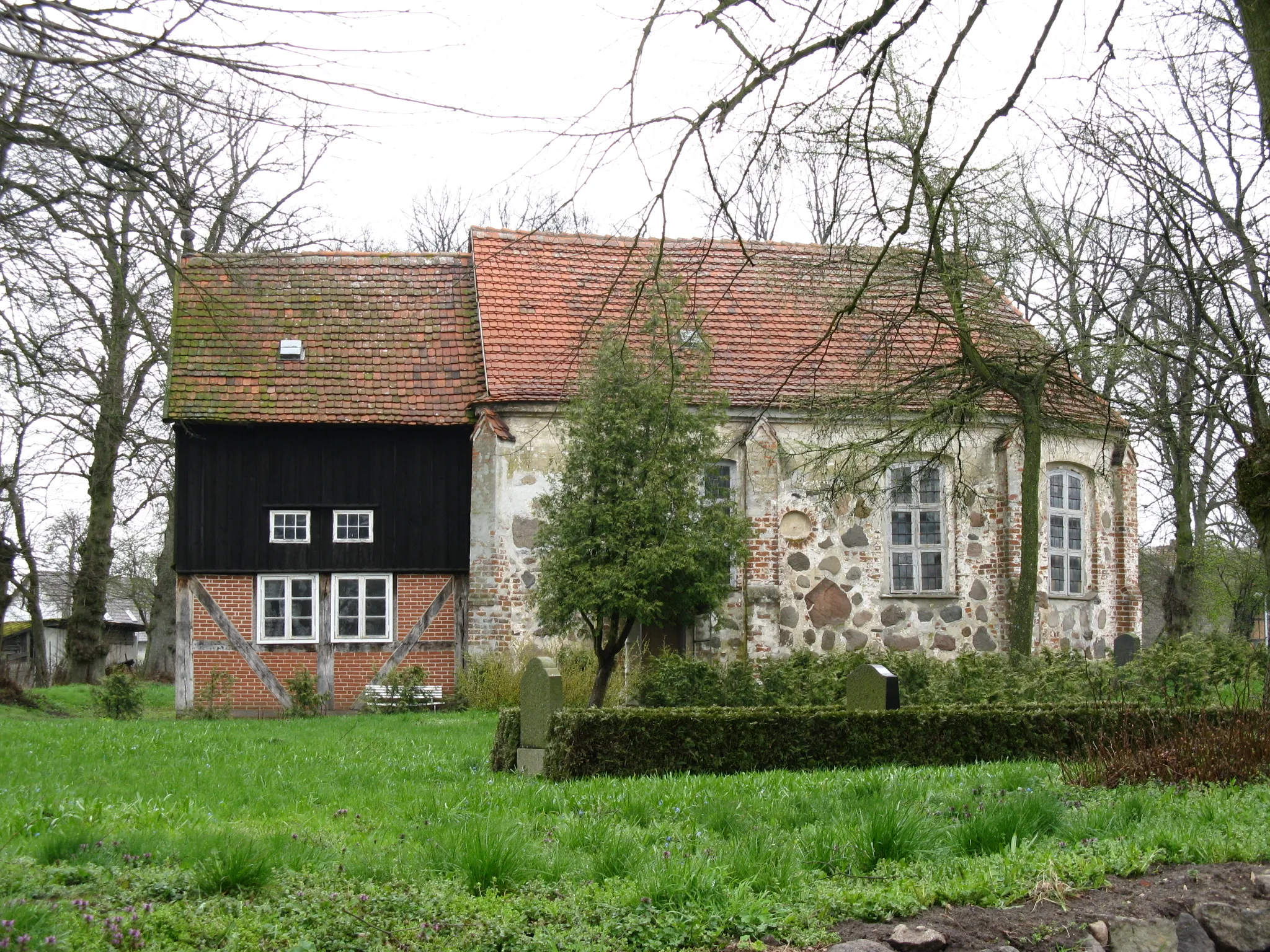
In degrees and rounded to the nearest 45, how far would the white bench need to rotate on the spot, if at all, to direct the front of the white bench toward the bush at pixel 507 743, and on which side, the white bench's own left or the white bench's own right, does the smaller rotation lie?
0° — it already faces it

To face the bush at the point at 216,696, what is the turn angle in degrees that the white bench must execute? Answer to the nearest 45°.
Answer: approximately 90° to its right

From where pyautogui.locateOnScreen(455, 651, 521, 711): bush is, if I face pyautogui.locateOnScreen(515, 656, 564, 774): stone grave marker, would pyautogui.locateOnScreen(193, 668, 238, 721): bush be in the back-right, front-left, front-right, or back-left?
back-right

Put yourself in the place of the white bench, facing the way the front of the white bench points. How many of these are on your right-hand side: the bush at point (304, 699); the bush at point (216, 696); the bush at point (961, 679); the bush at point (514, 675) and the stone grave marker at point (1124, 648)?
2

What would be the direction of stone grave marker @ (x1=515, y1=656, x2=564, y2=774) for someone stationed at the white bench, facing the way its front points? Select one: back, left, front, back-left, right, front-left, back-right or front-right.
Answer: front

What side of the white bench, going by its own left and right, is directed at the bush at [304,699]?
right

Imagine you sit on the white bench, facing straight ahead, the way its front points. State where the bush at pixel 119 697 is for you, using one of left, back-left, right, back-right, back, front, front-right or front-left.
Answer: right

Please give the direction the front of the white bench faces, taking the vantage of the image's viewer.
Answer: facing the viewer

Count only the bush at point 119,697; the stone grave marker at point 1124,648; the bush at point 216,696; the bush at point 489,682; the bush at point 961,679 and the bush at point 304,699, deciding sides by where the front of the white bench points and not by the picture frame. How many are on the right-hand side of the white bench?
3
